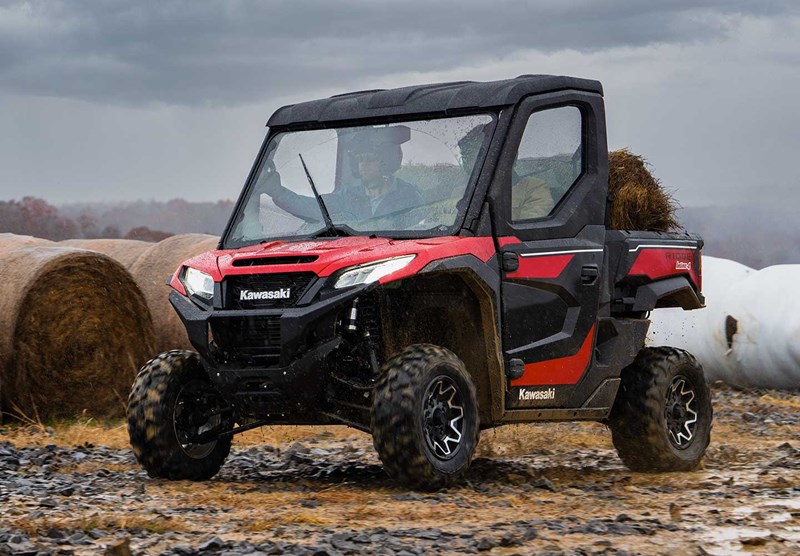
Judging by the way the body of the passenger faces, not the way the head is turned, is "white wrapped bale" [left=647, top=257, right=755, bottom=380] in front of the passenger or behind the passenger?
behind

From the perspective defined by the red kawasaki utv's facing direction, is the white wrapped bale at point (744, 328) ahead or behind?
behind

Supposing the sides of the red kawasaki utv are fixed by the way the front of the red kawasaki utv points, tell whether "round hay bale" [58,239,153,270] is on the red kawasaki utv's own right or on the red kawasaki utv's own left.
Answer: on the red kawasaki utv's own right

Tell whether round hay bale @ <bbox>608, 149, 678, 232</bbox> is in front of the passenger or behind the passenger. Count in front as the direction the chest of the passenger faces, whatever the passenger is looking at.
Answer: behind

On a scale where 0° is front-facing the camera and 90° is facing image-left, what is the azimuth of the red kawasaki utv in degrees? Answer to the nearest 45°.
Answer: approximately 45°

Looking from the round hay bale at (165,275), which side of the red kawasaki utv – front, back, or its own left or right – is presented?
right
